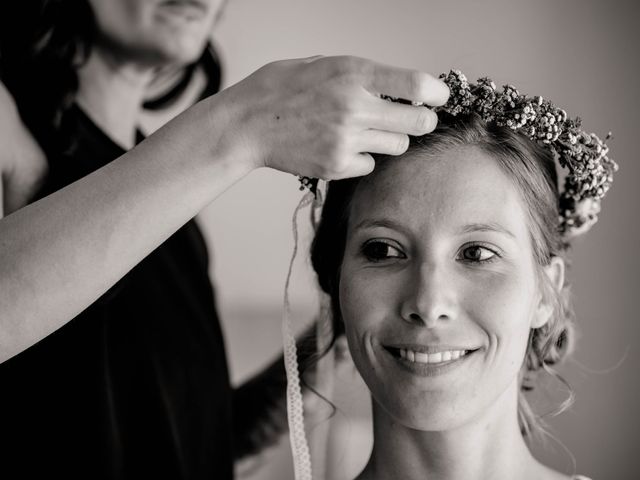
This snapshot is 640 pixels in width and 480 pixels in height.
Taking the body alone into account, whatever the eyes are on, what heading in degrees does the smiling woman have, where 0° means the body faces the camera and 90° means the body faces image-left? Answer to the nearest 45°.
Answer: approximately 0°
